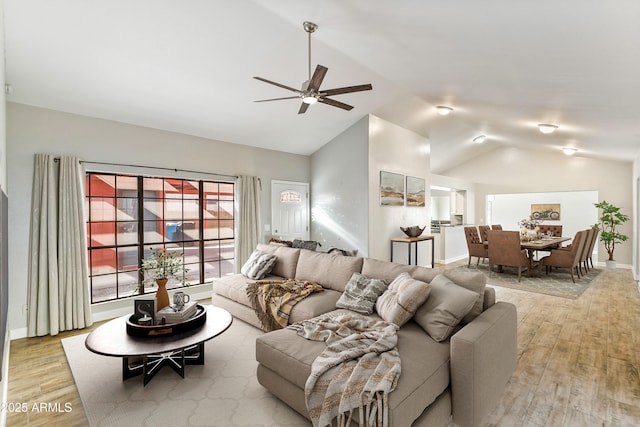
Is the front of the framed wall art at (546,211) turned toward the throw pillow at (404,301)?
yes

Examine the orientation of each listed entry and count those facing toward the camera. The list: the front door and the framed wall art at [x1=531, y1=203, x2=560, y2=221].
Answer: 2

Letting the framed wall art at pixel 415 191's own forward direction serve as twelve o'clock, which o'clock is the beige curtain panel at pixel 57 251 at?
The beige curtain panel is roughly at 3 o'clock from the framed wall art.

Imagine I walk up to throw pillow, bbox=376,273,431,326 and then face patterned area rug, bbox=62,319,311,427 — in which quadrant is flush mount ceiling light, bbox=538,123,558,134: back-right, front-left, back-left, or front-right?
back-right

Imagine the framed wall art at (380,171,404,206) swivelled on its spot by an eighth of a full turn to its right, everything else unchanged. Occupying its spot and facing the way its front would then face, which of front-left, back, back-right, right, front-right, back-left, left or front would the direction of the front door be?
right
